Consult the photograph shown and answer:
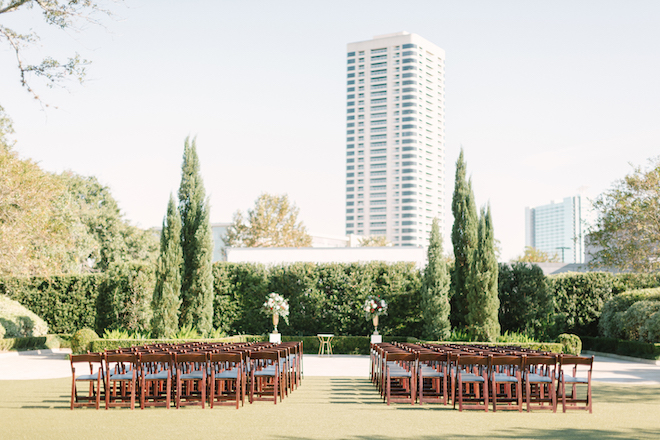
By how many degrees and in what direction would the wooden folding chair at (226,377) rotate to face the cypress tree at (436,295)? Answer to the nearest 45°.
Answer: approximately 45° to its right

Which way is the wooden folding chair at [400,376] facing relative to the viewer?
away from the camera

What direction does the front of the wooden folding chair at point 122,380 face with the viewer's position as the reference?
facing away from the viewer

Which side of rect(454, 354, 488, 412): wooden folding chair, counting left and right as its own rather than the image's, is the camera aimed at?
back

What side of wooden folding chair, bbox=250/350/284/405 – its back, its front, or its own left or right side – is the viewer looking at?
back

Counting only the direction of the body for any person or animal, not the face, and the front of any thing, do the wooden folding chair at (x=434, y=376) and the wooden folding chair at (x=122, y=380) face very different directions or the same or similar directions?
same or similar directions

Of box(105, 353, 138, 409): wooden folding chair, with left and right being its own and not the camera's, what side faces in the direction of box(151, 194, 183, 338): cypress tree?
front

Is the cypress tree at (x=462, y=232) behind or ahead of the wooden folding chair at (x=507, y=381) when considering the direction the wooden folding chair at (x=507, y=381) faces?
ahead

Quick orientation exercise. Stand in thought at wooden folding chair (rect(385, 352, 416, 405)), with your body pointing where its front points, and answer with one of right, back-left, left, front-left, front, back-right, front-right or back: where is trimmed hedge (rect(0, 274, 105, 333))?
front-left

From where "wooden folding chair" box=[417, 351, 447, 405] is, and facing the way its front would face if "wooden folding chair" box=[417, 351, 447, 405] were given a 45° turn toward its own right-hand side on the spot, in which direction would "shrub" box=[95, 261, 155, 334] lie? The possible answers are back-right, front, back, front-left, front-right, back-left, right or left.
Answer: left

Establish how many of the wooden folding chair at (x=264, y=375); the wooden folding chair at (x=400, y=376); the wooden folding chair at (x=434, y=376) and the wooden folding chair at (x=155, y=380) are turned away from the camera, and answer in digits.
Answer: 4

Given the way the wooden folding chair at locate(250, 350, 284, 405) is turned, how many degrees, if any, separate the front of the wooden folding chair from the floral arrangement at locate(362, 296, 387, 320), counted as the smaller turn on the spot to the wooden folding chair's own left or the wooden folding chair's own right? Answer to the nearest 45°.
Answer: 0° — it already faces it

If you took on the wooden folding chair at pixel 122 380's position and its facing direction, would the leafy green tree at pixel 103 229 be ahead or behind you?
ahead

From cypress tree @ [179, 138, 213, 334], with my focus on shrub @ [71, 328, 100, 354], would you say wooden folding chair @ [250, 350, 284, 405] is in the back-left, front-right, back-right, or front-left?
front-left

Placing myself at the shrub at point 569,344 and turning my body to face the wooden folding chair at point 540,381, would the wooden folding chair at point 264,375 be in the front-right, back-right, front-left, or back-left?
front-right

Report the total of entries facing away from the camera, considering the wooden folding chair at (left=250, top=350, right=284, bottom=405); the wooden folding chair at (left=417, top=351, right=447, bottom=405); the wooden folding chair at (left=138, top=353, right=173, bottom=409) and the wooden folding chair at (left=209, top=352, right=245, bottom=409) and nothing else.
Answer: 4

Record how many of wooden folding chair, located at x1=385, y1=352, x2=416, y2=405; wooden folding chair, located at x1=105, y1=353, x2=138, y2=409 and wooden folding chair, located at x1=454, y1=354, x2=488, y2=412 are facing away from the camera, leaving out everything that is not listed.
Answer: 3

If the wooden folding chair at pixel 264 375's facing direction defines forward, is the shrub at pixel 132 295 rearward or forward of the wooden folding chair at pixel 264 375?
forward

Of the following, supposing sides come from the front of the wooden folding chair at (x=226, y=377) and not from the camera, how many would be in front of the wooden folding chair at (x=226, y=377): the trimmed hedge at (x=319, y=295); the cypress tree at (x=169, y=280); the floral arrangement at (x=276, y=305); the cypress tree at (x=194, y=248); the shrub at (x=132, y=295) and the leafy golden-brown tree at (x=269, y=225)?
6
